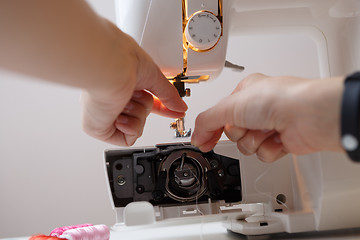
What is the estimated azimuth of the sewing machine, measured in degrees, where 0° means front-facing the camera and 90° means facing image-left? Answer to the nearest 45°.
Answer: approximately 0°
